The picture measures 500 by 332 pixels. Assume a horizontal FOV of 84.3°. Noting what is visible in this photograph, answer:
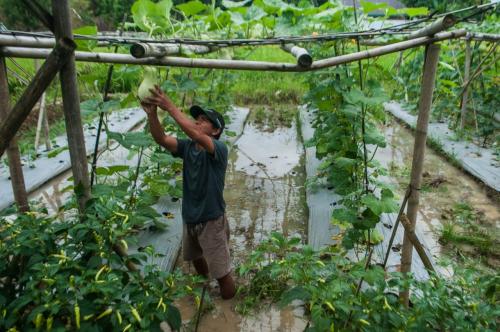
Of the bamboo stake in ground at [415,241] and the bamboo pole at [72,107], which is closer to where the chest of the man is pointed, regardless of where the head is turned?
the bamboo pole

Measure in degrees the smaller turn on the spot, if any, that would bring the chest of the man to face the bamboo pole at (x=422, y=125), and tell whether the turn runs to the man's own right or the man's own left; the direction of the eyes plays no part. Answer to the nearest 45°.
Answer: approximately 90° to the man's own left

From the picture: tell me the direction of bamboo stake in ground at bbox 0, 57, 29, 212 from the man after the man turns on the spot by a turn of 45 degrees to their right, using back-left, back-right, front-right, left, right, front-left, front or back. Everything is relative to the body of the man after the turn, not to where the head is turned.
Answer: front

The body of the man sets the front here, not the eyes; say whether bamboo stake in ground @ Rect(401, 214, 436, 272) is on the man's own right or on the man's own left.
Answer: on the man's own left

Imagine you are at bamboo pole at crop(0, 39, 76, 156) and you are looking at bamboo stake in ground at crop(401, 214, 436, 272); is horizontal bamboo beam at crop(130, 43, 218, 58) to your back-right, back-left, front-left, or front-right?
front-left

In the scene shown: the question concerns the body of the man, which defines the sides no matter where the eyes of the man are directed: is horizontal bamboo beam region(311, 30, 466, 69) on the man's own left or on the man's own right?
on the man's own left

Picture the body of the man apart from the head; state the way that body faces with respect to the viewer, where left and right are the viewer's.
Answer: facing the viewer and to the left of the viewer

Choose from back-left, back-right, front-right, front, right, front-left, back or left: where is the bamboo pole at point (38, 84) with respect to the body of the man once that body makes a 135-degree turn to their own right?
back-left
